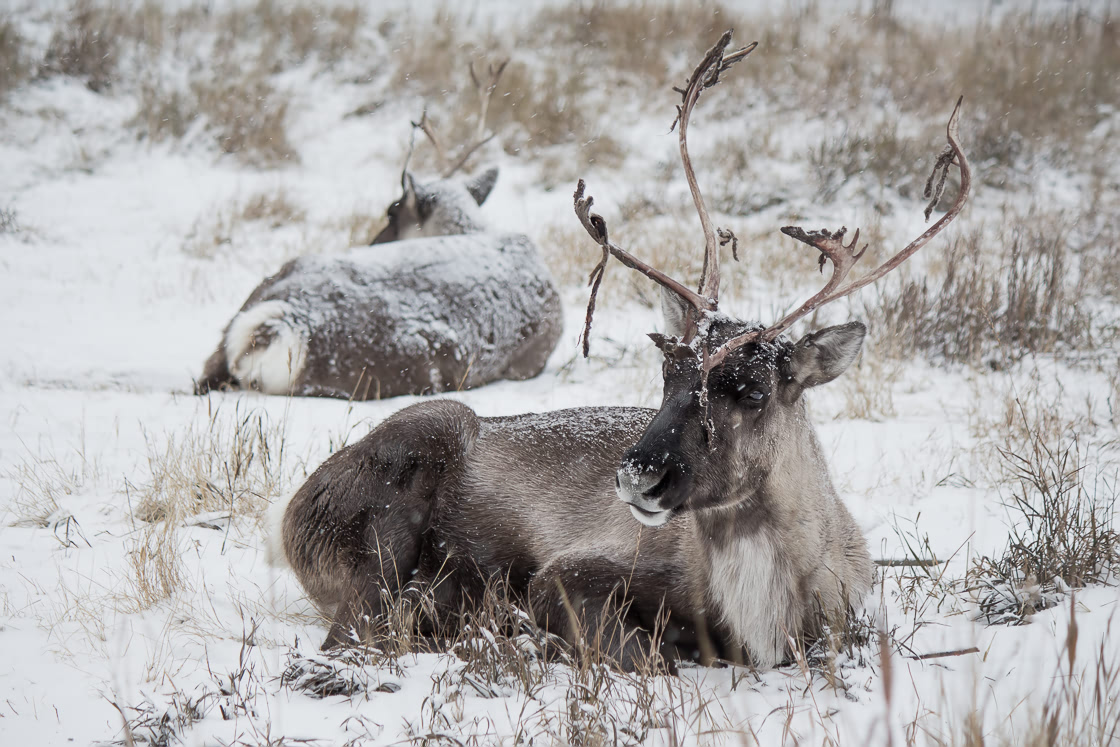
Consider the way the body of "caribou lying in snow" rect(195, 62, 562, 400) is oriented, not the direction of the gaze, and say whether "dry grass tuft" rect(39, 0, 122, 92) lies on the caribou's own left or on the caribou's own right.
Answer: on the caribou's own left

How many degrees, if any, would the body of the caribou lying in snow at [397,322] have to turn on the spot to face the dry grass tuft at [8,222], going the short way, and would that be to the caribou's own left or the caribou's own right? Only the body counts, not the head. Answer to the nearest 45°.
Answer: approximately 90° to the caribou's own left

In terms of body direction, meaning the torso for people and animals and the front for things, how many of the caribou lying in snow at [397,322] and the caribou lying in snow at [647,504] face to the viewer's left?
0

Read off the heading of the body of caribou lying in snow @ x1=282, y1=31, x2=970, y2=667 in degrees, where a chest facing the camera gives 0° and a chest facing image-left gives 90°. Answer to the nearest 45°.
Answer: approximately 315°

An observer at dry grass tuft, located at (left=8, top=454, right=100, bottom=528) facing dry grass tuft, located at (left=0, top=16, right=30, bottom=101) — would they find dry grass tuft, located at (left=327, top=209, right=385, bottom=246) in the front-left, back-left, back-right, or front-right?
front-right

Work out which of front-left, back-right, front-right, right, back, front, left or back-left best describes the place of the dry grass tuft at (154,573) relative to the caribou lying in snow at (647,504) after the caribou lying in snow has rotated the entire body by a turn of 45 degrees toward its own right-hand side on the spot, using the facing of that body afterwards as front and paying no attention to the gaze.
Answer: right

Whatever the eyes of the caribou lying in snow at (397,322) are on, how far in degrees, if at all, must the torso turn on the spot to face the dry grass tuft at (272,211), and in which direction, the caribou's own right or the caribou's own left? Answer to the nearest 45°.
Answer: approximately 45° to the caribou's own left

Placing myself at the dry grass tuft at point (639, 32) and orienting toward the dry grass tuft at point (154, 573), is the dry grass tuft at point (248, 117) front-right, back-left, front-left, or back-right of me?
front-right

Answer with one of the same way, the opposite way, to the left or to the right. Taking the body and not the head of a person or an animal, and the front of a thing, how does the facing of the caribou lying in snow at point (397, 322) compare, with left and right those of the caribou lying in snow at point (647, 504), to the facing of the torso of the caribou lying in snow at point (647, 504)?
to the left

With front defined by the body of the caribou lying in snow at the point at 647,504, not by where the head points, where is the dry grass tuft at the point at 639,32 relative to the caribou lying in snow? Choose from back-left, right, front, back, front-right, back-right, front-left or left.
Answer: back-left

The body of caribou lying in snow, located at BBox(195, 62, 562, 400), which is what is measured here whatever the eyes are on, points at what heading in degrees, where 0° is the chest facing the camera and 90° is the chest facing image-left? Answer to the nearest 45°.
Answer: approximately 225°
